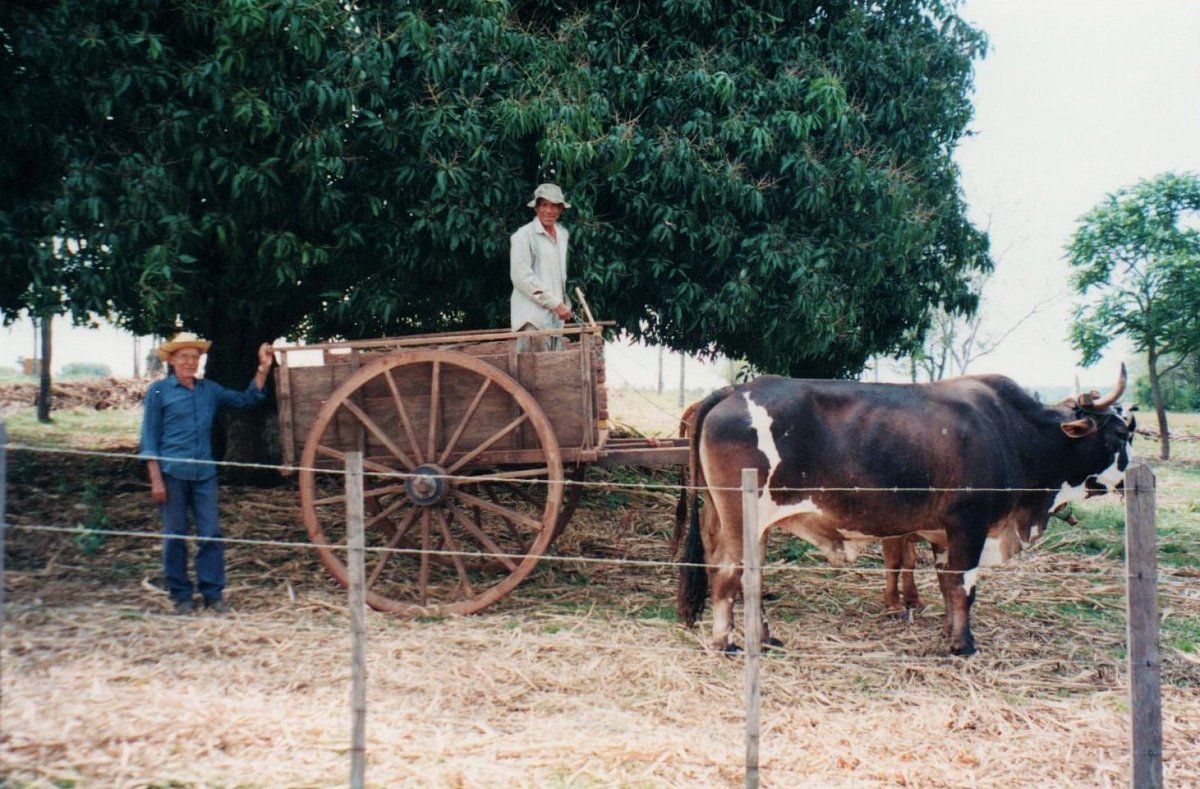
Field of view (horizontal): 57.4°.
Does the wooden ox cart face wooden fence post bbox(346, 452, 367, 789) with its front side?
no

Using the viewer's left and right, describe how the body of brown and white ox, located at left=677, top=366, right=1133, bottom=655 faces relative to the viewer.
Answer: facing to the right of the viewer

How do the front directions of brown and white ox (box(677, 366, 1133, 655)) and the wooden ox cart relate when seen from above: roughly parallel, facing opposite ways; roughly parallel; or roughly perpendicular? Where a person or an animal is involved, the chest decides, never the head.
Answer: roughly parallel

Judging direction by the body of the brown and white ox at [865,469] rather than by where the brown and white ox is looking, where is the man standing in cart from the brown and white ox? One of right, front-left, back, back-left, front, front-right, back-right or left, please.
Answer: back

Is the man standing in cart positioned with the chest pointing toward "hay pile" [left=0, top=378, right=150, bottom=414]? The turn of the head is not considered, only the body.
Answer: no

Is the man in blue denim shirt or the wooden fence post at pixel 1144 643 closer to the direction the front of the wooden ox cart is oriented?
the wooden fence post

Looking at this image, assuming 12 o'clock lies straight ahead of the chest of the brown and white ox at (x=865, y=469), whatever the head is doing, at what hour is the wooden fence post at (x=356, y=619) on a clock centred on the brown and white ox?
The wooden fence post is roughly at 4 o'clock from the brown and white ox.

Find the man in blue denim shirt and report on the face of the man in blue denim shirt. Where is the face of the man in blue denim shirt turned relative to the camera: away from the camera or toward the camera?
toward the camera

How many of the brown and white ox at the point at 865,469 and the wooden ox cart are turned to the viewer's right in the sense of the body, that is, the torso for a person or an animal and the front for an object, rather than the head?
2

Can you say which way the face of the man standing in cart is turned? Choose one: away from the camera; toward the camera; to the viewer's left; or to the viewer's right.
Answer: toward the camera

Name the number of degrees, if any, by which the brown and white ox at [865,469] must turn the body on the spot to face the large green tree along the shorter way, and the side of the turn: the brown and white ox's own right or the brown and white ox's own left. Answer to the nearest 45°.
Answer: approximately 180°

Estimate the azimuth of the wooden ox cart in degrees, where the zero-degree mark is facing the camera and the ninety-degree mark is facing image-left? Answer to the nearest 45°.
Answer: approximately 270°

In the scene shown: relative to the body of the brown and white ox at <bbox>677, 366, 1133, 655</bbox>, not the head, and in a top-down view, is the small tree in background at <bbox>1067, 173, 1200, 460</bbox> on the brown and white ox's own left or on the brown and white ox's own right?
on the brown and white ox's own left

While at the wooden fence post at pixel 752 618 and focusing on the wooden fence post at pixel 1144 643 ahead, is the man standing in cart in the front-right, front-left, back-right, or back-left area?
back-left

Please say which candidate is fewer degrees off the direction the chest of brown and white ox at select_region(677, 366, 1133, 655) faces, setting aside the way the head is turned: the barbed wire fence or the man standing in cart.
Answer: the barbed wire fence

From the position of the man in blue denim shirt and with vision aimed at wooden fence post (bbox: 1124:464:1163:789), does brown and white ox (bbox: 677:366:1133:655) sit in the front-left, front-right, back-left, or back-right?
front-left

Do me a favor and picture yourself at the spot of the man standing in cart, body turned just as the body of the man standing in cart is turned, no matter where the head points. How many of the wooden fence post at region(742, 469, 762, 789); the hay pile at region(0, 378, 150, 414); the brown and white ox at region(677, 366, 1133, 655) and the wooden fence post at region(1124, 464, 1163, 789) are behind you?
1
